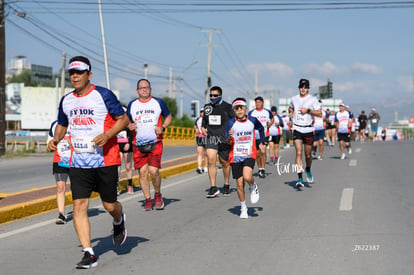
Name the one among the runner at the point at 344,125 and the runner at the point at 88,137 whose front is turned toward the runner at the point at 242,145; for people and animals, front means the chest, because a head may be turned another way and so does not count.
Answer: the runner at the point at 344,125

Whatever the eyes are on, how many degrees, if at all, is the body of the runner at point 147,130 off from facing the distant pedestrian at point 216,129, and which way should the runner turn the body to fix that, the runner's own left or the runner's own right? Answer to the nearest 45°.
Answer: approximately 135° to the runner's own left

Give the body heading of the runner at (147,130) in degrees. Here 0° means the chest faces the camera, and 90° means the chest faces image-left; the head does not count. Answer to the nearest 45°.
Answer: approximately 0°

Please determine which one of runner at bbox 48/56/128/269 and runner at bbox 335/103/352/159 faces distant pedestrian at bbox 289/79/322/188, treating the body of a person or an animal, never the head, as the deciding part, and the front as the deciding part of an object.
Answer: runner at bbox 335/103/352/159

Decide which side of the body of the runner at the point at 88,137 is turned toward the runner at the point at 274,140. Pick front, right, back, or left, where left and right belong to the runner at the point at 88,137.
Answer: back

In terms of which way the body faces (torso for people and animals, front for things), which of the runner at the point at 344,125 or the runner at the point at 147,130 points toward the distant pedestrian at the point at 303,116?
the runner at the point at 344,125

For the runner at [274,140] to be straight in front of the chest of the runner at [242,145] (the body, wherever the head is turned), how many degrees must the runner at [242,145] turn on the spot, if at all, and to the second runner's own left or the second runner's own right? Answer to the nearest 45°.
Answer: approximately 180°

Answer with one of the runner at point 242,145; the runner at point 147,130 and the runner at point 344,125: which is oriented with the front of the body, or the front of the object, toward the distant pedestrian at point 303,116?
the runner at point 344,125
